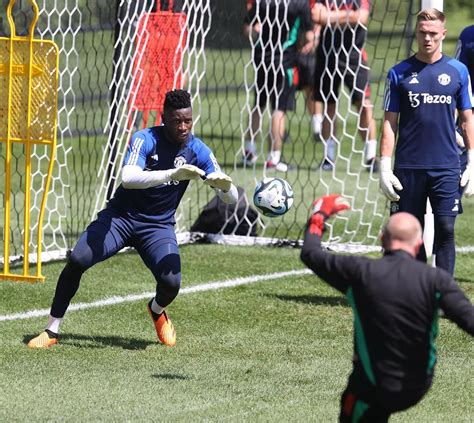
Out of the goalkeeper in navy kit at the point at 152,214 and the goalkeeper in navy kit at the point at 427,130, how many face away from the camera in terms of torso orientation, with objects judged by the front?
0

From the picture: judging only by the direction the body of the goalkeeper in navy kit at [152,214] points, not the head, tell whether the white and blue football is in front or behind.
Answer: in front

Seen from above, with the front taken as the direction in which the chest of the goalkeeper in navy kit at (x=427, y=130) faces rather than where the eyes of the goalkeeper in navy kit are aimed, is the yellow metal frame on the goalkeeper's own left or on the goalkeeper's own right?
on the goalkeeper's own right

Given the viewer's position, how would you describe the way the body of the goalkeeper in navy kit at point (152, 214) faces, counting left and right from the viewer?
facing the viewer and to the right of the viewer

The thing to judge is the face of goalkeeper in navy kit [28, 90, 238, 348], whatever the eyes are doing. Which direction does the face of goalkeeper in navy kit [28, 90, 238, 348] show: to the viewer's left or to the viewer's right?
to the viewer's right

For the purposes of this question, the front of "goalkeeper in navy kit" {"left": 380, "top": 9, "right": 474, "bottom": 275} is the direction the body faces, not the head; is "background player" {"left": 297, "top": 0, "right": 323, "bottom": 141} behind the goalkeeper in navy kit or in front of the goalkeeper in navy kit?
behind

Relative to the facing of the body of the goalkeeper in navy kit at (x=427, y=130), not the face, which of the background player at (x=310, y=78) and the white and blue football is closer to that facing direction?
the white and blue football

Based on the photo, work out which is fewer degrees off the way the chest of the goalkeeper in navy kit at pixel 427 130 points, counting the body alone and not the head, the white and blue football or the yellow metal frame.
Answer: the white and blue football

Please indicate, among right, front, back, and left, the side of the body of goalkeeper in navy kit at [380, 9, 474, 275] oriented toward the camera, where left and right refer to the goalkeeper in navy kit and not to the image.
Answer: front
